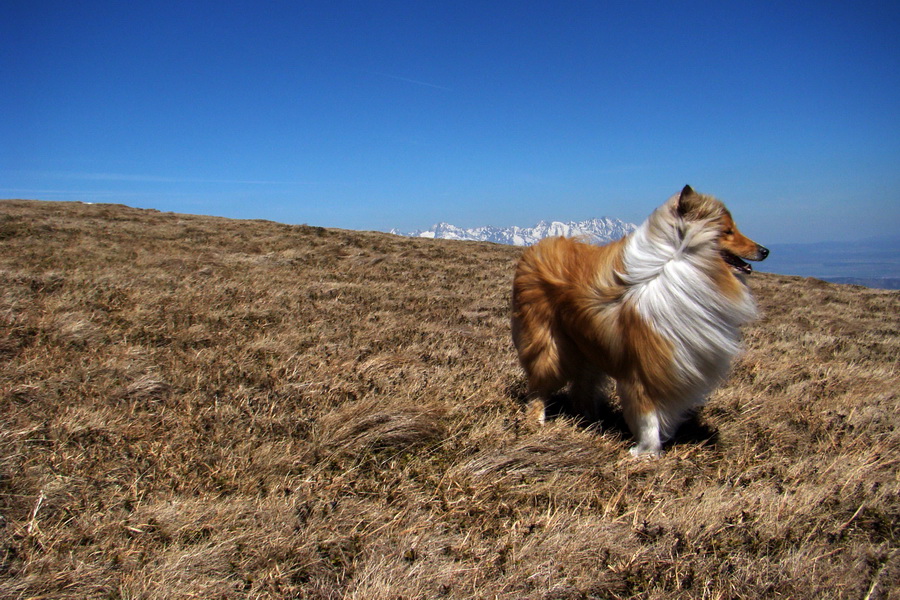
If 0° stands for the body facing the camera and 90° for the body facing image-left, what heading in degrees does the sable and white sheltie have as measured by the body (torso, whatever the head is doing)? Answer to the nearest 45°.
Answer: approximately 315°
